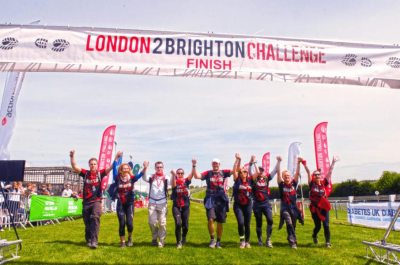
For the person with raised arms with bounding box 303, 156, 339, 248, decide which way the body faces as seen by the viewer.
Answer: toward the camera

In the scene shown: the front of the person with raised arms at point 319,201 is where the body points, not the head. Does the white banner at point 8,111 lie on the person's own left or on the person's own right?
on the person's own right

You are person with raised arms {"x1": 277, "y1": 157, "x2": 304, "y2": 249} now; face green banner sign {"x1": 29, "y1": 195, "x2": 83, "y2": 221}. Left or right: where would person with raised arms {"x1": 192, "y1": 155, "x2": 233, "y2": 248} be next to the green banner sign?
left

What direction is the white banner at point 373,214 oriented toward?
toward the camera

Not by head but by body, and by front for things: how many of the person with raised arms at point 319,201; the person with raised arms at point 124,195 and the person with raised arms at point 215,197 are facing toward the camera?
3

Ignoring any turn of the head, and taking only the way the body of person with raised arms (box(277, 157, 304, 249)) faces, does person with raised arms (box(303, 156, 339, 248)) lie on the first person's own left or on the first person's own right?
on the first person's own left

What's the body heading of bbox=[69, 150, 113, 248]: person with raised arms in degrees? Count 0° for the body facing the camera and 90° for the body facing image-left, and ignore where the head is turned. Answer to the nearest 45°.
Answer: approximately 0°

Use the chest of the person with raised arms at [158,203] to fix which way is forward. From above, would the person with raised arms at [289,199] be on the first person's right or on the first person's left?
on the first person's left

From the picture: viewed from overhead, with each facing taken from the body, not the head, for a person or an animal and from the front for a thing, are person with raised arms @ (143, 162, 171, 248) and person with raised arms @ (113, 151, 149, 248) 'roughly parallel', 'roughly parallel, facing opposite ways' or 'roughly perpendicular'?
roughly parallel

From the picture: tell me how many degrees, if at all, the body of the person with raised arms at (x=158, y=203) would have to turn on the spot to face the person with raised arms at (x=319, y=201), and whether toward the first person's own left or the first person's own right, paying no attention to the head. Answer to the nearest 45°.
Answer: approximately 90° to the first person's own left

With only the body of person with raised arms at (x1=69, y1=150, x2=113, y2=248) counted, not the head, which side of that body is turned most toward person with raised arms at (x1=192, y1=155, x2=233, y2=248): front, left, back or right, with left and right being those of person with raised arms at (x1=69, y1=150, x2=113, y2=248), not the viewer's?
left

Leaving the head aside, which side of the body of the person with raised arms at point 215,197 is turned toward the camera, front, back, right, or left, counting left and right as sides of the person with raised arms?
front
